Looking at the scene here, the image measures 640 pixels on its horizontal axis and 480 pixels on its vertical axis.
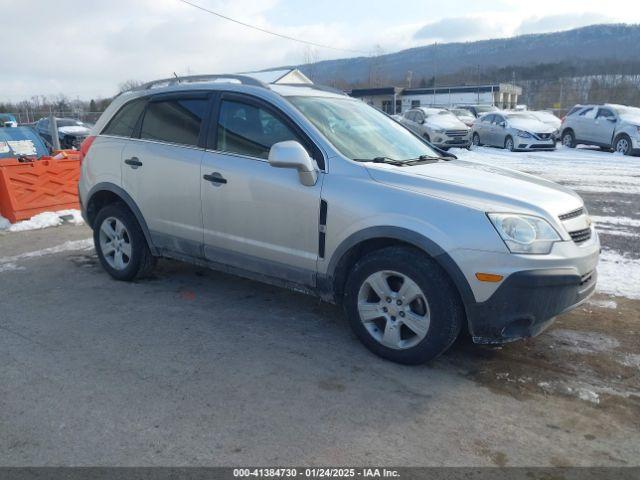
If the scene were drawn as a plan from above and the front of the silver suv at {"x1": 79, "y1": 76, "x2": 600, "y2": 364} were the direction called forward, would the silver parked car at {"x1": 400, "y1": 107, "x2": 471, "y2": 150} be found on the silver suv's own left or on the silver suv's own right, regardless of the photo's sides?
on the silver suv's own left

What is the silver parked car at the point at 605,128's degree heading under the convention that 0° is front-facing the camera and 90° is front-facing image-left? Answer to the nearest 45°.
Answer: approximately 315°

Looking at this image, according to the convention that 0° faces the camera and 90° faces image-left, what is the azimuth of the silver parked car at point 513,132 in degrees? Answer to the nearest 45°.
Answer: approximately 315°

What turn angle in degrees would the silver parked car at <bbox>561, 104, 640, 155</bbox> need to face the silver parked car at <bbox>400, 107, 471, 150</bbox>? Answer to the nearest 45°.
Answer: approximately 135° to its right

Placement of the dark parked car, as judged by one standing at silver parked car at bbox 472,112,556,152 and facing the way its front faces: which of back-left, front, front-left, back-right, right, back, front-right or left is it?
back-right

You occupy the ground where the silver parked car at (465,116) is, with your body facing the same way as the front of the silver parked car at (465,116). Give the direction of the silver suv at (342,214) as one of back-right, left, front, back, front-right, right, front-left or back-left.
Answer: front-right

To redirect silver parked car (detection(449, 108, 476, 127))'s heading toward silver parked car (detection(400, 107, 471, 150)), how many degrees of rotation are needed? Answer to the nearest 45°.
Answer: approximately 45° to its right

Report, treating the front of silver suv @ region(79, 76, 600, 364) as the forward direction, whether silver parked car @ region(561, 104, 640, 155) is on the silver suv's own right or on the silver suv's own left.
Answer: on the silver suv's own left
